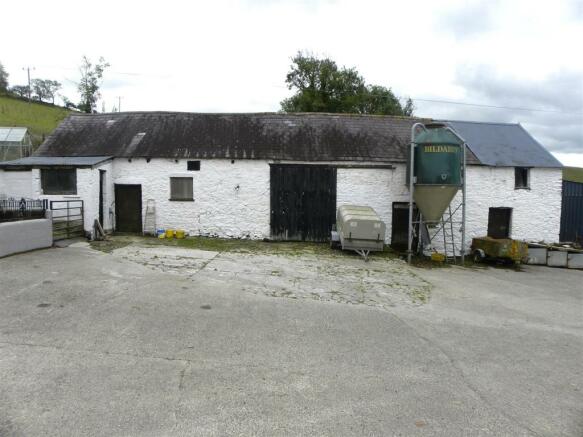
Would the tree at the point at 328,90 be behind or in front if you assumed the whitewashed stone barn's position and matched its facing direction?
behind

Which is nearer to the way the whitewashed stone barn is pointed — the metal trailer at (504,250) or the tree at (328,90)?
the metal trailer

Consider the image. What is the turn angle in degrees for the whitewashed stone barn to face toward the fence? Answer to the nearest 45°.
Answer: approximately 45° to its right

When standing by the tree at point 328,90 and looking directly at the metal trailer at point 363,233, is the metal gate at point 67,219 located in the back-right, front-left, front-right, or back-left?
front-right

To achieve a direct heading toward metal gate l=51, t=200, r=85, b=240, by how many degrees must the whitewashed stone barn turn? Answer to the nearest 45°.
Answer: approximately 90° to its right

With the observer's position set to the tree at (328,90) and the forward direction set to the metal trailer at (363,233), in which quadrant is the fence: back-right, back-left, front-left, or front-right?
front-right

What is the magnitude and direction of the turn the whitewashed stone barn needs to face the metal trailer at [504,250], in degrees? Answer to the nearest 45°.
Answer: approximately 90° to its left

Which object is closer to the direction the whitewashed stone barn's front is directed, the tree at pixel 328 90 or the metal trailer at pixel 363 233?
the metal trailer

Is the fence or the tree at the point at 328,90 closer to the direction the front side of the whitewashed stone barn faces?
the fence

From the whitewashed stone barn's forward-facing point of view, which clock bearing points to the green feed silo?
The green feed silo is roughly at 10 o'clock from the whitewashed stone barn.

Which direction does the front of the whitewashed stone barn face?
toward the camera

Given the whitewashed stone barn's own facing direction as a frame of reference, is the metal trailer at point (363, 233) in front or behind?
in front
